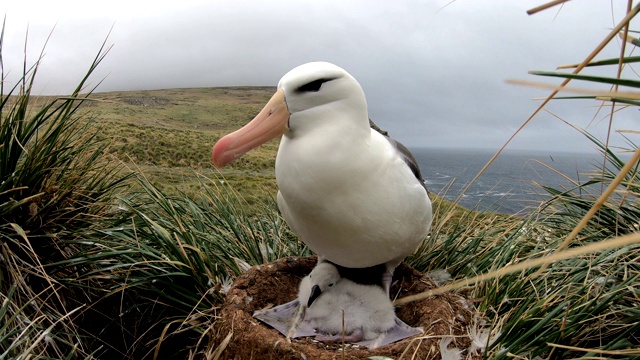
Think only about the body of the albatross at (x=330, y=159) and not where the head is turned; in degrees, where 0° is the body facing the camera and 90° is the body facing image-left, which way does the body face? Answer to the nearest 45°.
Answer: approximately 45°

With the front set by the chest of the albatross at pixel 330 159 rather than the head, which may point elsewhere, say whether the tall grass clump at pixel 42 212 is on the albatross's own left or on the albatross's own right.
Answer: on the albatross's own right

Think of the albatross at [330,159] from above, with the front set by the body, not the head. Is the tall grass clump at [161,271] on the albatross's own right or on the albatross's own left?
on the albatross's own right
